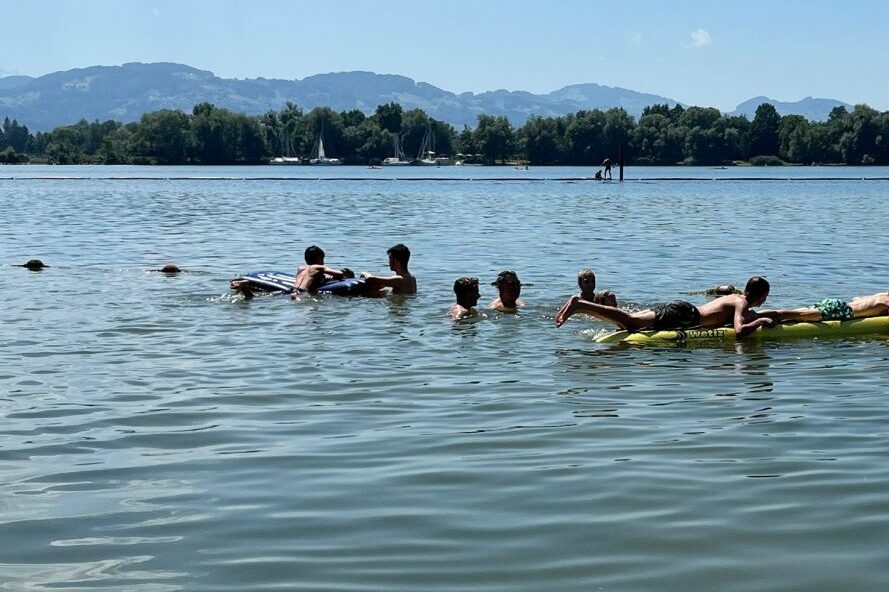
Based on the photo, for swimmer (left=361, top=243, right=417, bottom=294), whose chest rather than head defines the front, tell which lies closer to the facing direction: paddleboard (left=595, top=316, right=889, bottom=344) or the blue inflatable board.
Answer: the blue inflatable board

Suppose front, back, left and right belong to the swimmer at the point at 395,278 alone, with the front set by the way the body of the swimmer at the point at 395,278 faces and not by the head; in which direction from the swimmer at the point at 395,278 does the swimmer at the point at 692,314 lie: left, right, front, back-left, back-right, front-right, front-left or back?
back-left

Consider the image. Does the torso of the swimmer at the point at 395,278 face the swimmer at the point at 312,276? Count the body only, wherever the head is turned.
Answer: yes

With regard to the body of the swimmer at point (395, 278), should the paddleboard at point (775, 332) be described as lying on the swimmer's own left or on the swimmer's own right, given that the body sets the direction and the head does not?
on the swimmer's own left

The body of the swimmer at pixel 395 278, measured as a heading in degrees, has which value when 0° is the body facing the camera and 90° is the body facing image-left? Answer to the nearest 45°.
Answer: approximately 90°
